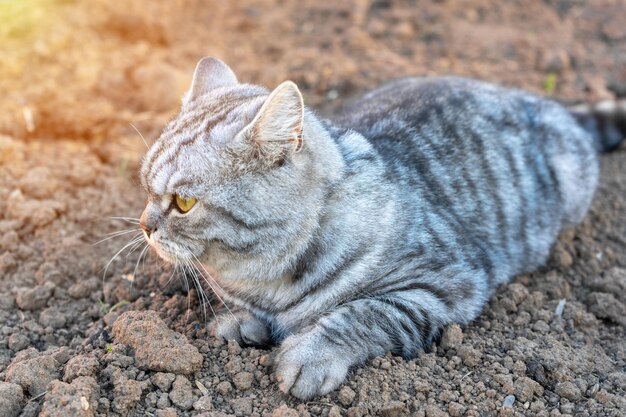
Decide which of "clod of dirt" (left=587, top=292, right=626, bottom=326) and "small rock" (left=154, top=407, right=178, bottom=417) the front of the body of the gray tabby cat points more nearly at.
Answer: the small rock

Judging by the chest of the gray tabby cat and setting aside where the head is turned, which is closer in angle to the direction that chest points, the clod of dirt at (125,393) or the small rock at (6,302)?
the clod of dirt

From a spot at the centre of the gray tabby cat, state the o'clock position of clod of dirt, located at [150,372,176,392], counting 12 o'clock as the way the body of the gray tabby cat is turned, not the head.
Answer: The clod of dirt is roughly at 12 o'clock from the gray tabby cat.

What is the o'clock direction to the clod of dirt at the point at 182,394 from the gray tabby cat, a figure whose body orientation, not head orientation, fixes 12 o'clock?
The clod of dirt is roughly at 12 o'clock from the gray tabby cat.

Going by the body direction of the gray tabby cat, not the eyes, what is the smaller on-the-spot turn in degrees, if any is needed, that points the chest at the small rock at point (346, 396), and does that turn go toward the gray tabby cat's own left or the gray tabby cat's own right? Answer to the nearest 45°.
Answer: approximately 45° to the gray tabby cat's own left

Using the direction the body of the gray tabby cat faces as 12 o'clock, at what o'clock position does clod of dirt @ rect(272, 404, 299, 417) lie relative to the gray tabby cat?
The clod of dirt is roughly at 11 o'clock from the gray tabby cat.

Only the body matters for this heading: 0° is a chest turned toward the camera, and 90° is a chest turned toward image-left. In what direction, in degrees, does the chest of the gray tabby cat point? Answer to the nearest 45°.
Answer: approximately 45°

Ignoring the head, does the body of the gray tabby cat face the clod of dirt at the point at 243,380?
yes

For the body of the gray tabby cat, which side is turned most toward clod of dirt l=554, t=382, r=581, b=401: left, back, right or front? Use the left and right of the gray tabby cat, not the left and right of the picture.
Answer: left
